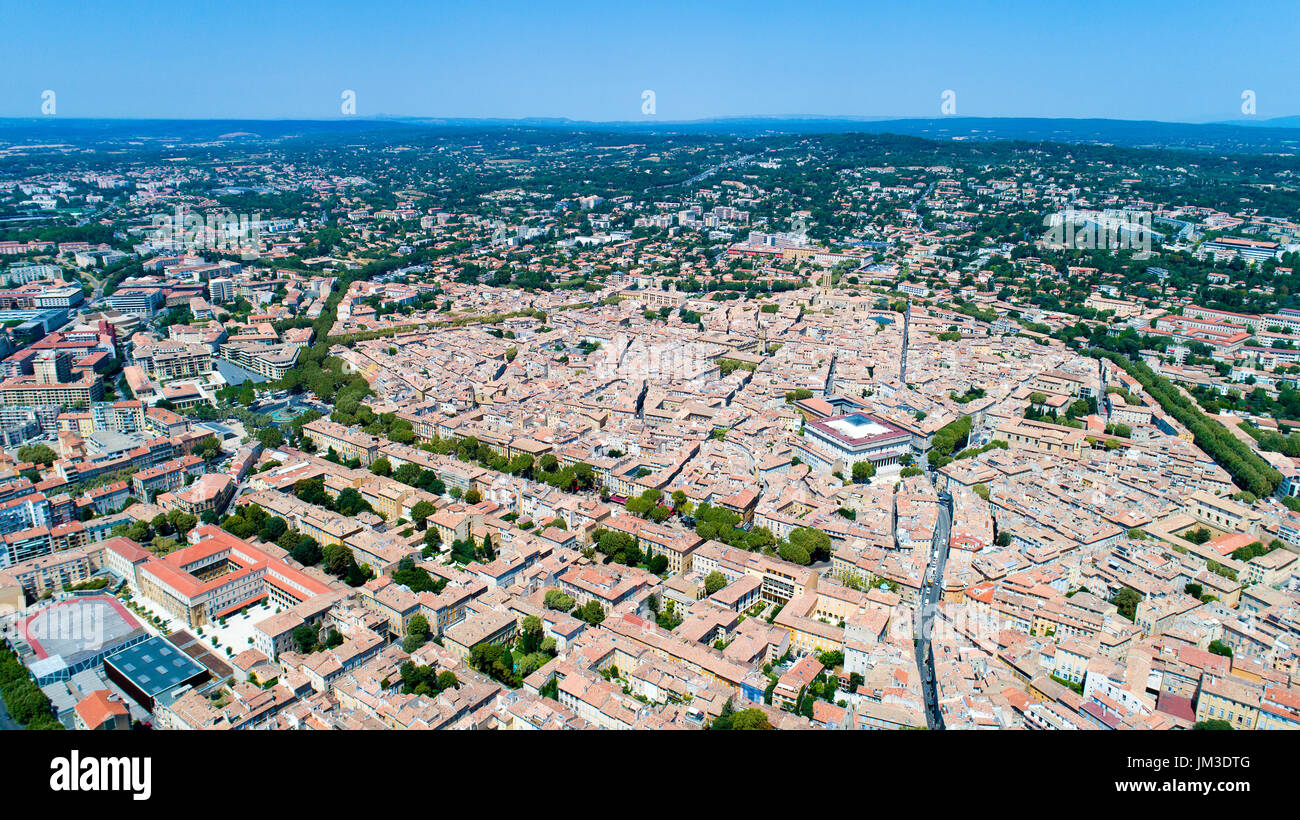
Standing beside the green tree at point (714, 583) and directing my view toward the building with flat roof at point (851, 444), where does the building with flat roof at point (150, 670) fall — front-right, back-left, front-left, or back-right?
back-left

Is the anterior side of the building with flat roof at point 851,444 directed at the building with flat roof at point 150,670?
no

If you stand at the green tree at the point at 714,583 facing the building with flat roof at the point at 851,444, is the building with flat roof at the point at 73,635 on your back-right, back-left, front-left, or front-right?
back-left

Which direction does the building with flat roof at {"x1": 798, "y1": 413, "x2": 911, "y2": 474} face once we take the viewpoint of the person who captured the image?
facing the viewer and to the right of the viewer

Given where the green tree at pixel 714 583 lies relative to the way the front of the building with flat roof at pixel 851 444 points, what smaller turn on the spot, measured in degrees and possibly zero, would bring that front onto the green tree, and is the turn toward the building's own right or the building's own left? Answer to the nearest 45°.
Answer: approximately 45° to the building's own right

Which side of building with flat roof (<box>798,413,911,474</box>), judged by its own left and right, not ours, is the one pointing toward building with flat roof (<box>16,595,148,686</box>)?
right

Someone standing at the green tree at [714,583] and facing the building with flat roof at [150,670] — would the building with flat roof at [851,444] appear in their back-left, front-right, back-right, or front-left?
back-right
